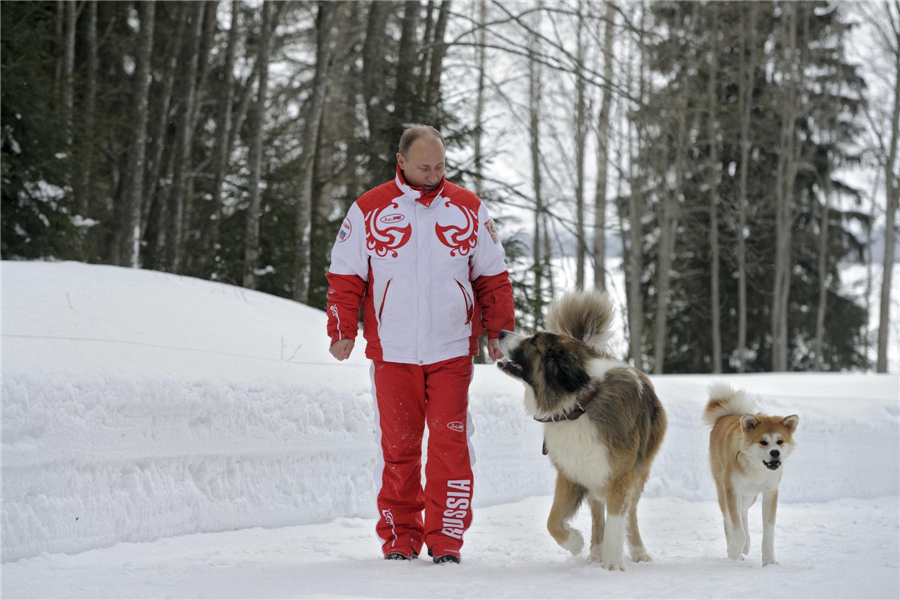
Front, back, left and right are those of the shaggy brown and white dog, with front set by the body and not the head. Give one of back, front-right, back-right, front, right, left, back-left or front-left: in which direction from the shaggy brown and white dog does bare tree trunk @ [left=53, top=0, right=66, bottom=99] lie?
right

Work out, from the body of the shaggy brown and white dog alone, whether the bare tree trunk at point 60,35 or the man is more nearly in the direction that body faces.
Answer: the man

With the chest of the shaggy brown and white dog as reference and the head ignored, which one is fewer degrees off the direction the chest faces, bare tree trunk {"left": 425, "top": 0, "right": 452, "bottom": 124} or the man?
the man

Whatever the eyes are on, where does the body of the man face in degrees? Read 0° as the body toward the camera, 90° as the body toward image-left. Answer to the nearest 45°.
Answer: approximately 0°

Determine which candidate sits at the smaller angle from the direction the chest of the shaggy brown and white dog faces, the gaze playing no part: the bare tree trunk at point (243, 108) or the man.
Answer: the man

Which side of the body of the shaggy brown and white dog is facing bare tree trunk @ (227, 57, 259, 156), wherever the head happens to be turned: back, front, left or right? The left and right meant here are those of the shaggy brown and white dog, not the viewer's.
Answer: right

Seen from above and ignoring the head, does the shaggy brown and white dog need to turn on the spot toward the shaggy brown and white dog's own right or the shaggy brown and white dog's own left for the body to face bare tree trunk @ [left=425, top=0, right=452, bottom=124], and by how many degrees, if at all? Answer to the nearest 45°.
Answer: approximately 135° to the shaggy brown and white dog's own right

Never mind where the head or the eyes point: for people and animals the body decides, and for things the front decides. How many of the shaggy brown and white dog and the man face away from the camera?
0

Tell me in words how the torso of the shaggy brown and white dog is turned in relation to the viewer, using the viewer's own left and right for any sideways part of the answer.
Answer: facing the viewer and to the left of the viewer

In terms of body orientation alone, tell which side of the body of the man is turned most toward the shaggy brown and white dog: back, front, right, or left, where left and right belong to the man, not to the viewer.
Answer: left

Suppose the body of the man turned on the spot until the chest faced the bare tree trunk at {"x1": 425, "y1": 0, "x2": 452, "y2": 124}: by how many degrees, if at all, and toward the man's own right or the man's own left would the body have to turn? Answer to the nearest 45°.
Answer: approximately 180°
